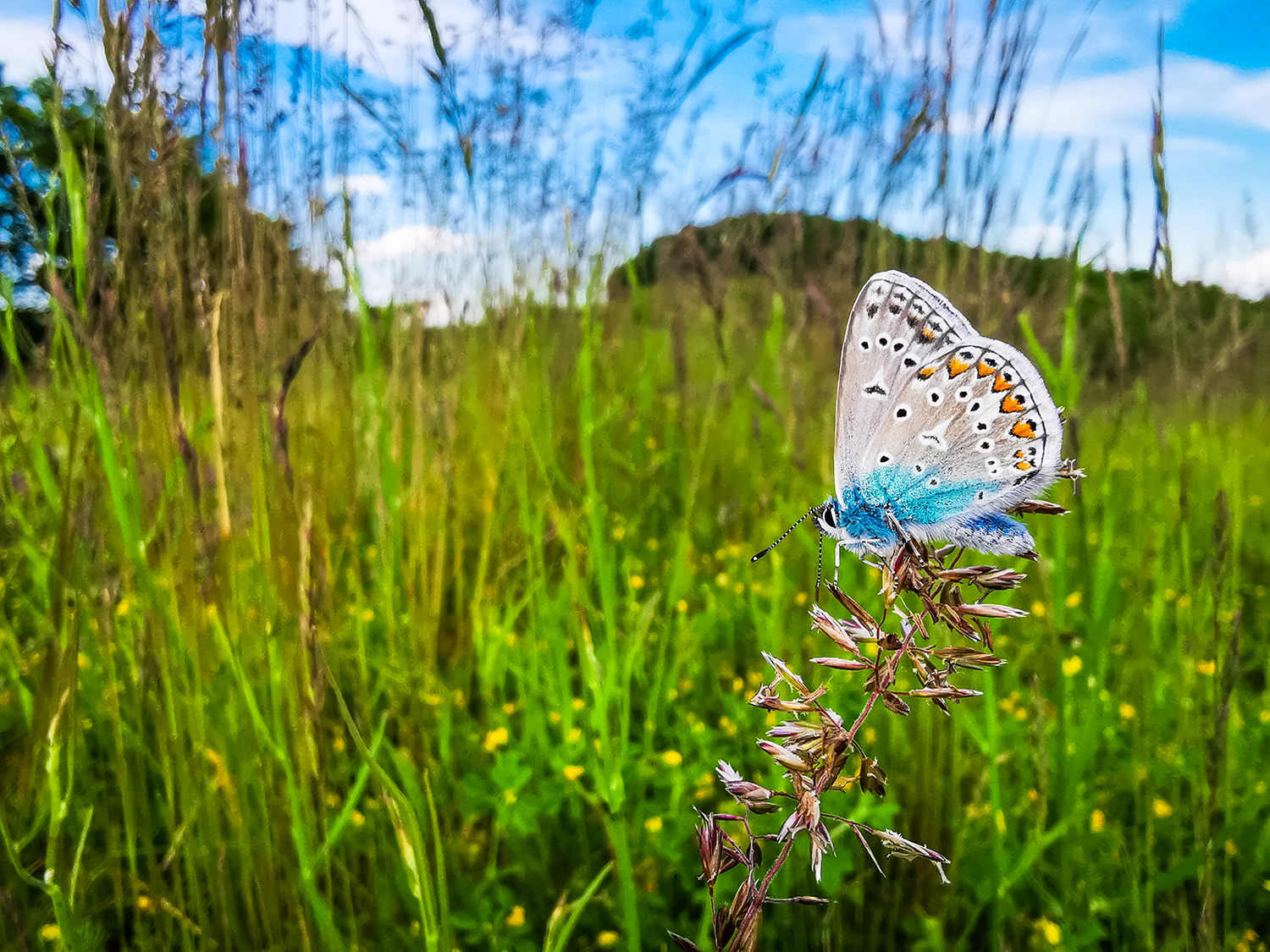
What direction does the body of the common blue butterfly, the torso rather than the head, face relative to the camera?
to the viewer's left
